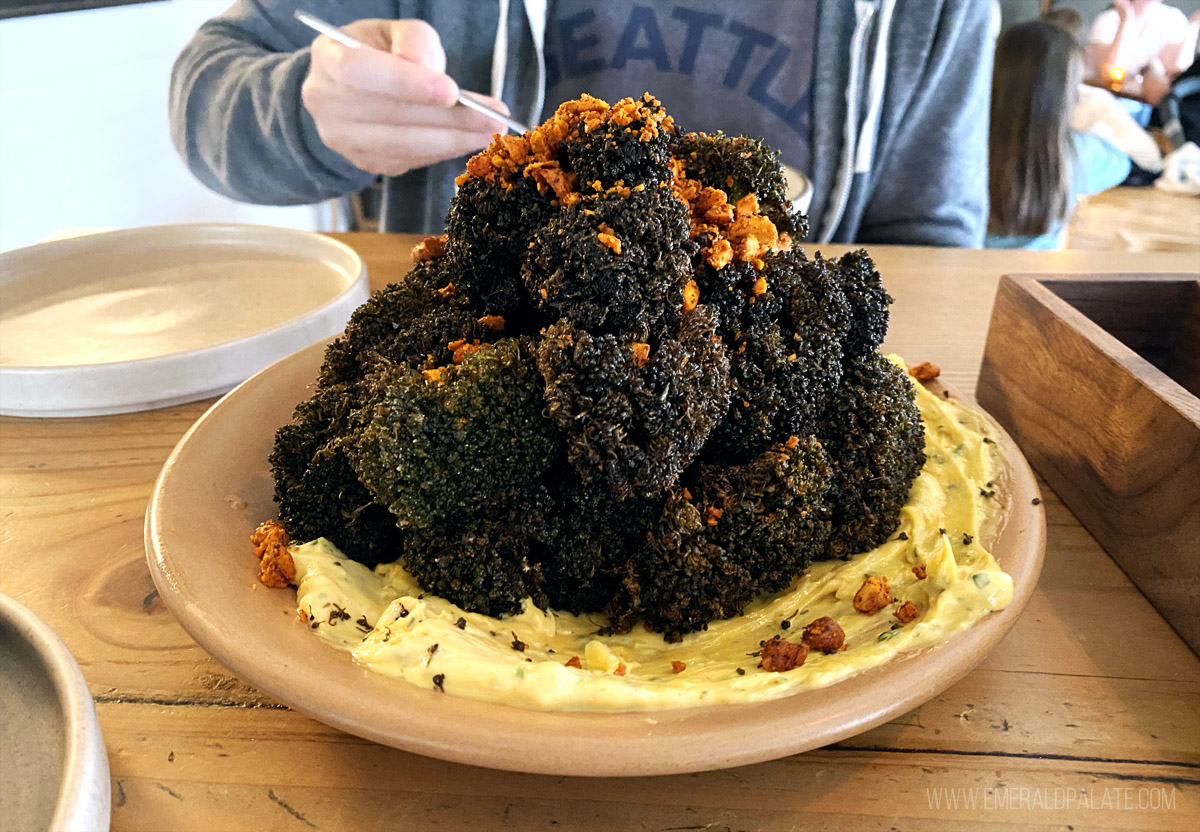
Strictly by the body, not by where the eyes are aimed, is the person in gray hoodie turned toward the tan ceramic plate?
yes

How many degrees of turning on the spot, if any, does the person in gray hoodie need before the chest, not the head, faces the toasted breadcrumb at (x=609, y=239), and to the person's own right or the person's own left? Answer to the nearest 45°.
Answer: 0° — they already face it

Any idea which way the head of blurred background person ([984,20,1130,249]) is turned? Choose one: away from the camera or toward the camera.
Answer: away from the camera

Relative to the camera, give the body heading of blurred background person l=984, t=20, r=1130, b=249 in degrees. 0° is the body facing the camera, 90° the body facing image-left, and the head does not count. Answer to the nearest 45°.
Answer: approximately 225°

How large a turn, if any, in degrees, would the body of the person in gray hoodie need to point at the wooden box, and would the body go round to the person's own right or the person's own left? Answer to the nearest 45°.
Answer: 0° — they already face it

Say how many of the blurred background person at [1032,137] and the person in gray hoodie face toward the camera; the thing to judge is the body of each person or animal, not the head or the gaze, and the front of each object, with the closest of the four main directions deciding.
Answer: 1

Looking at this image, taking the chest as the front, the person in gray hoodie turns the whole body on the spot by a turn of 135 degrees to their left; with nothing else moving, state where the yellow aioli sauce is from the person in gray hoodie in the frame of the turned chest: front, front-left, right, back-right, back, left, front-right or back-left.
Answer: back-right

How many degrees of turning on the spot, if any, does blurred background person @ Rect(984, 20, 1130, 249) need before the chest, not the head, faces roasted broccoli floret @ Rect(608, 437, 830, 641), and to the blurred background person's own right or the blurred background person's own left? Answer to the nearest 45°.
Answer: approximately 135° to the blurred background person's own right

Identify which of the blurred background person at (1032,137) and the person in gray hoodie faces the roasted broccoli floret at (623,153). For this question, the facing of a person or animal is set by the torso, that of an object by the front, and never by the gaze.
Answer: the person in gray hoodie

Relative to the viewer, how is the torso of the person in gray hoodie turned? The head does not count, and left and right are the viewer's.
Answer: facing the viewer

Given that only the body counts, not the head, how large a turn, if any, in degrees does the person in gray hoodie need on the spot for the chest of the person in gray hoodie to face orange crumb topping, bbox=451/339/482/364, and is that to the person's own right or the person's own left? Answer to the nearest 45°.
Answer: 0° — they already face it

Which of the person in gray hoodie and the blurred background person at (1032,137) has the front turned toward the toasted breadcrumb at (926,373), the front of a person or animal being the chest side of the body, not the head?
the person in gray hoodie

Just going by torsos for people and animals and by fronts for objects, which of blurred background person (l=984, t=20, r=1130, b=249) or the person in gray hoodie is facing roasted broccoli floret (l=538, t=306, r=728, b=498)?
the person in gray hoodie

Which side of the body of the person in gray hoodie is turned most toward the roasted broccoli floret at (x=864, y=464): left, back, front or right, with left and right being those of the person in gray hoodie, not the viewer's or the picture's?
front

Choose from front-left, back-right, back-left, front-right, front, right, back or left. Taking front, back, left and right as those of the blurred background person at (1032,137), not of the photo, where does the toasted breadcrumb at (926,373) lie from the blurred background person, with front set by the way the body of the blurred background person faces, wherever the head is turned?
back-right

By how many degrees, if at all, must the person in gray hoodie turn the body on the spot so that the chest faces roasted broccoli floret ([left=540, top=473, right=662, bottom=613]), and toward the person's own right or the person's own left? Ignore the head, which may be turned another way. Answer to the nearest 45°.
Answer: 0° — they already face it
